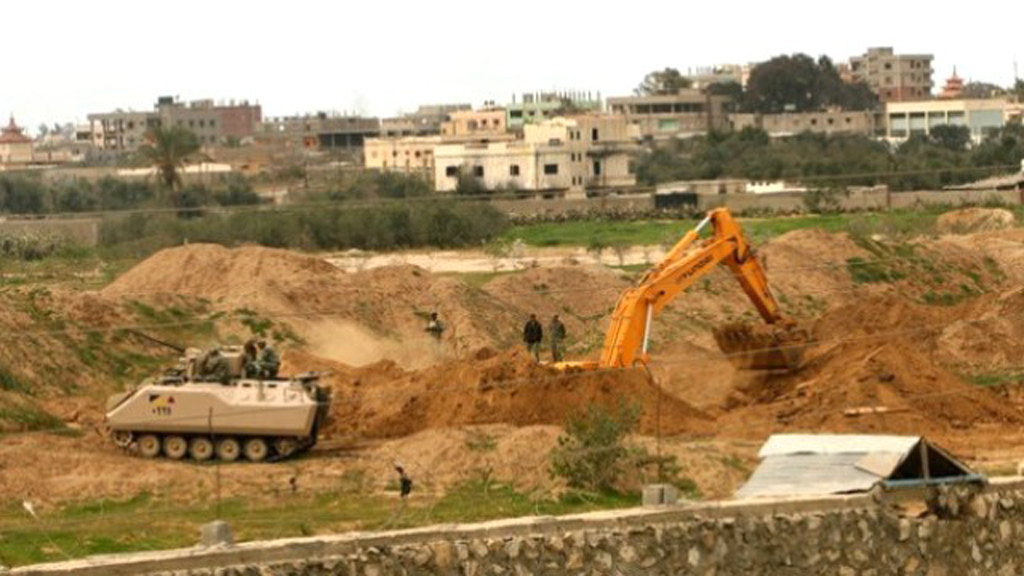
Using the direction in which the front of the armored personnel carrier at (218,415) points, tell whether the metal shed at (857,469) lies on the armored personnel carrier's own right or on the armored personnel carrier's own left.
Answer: on the armored personnel carrier's own left

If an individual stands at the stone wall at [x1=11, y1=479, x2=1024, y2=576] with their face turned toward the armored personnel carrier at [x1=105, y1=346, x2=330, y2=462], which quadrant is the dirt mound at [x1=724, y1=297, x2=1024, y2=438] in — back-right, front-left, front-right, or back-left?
front-right

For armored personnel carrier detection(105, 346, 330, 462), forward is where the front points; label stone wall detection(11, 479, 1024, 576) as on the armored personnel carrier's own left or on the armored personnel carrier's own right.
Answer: on the armored personnel carrier's own left

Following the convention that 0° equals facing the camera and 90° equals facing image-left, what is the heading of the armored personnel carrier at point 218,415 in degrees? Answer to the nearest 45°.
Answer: approximately 90°

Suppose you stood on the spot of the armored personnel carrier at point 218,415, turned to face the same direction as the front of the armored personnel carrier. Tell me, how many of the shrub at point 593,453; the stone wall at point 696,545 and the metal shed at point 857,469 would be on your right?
0

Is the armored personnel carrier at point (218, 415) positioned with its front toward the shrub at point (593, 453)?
no

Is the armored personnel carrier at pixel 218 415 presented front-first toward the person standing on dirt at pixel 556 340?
no

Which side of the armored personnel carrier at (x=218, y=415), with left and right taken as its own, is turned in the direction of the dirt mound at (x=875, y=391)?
back

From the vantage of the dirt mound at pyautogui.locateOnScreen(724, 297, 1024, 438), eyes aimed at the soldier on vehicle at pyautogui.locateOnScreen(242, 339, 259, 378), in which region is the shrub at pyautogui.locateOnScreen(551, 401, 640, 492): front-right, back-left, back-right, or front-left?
front-left
